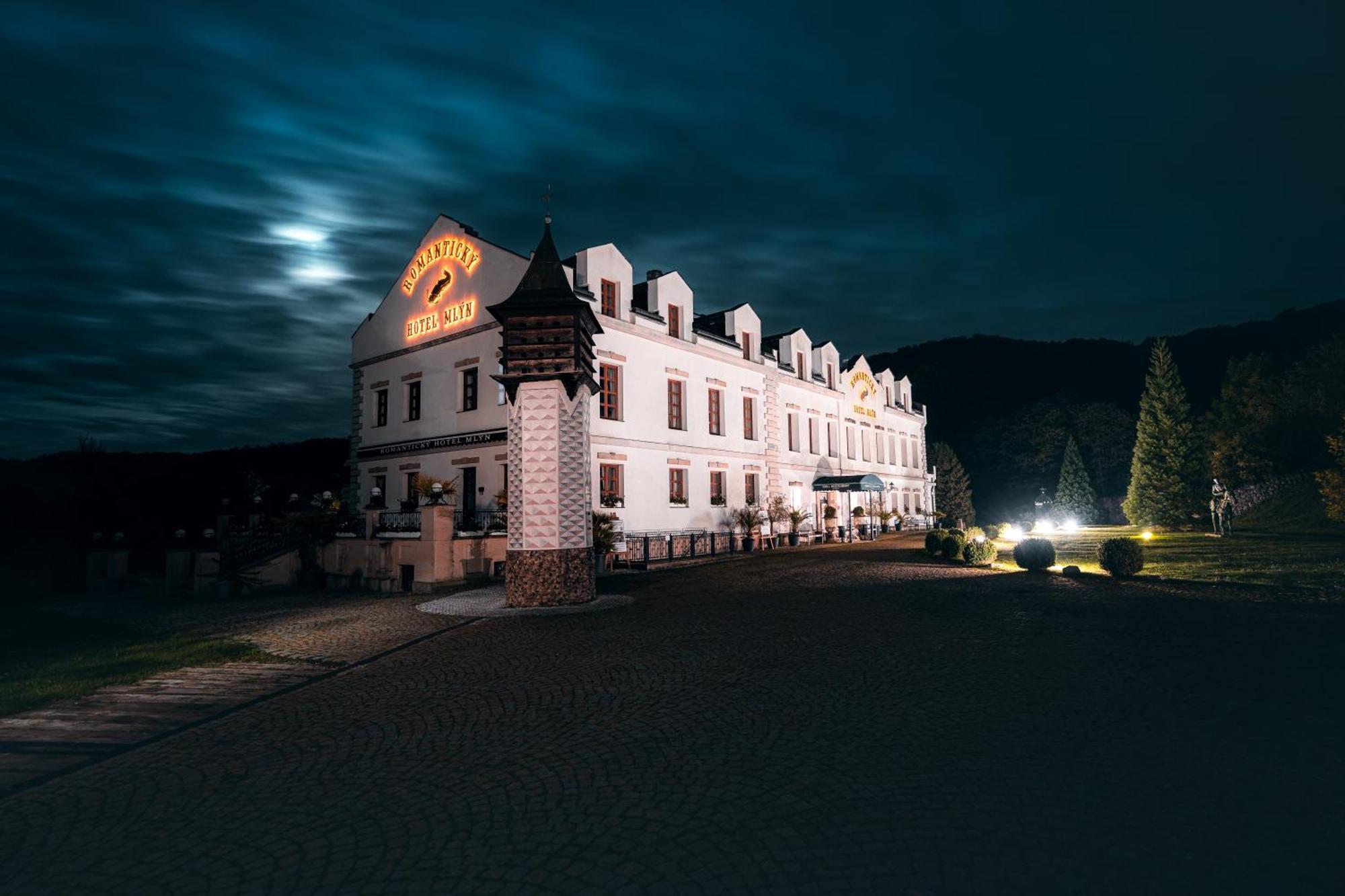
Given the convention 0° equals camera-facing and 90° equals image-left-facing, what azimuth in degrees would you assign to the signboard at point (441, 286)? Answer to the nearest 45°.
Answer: approximately 45°

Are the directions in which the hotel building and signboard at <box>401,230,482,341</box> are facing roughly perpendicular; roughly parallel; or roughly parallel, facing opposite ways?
roughly perpendicular

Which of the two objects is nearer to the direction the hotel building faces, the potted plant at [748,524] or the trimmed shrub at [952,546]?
the trimmed shrub

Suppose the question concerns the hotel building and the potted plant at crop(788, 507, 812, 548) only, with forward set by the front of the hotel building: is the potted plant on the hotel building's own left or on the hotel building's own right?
on the hotel building's own left

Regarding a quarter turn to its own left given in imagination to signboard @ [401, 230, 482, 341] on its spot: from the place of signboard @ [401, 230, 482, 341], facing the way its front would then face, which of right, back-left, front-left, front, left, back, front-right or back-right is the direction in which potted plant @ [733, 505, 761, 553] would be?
front-left

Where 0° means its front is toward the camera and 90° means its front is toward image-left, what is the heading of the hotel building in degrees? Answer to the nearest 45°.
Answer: approximately 315°

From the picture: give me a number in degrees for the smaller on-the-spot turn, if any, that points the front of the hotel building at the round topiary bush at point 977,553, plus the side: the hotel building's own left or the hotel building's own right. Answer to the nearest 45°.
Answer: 0° — it already faces it
